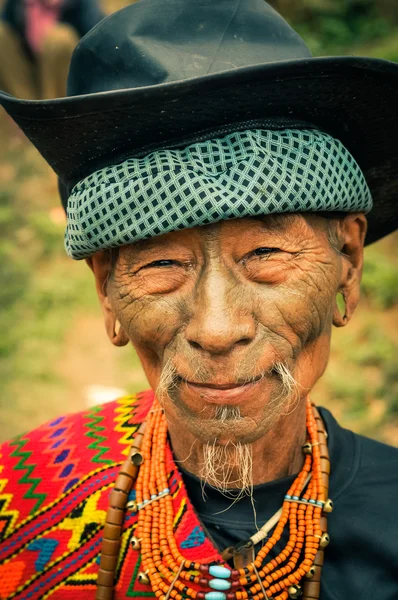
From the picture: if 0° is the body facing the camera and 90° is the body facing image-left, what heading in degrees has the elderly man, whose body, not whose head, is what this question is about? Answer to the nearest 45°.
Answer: approximately 0°
